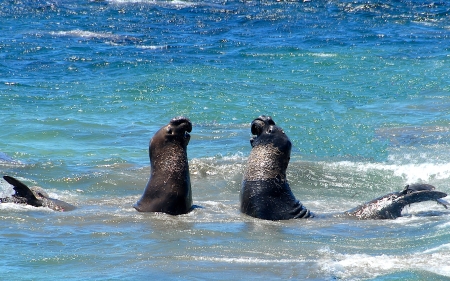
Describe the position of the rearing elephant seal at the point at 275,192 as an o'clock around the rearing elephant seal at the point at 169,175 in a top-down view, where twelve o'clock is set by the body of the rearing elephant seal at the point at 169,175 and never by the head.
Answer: the rearing elephant seal at the point at 275,192 is roughly at 12 o'clock from the rearing elephant seal at the point at 169,175.

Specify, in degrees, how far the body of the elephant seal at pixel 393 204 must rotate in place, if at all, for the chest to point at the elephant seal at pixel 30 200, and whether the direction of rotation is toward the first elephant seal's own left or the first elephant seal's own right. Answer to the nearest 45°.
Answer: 0° — it already faces it

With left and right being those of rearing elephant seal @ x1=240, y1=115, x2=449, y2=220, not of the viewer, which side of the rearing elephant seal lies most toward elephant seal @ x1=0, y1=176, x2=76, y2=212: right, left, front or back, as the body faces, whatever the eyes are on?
front

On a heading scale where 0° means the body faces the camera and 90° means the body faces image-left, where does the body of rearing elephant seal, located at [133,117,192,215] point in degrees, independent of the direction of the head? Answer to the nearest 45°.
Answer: approximately 270°

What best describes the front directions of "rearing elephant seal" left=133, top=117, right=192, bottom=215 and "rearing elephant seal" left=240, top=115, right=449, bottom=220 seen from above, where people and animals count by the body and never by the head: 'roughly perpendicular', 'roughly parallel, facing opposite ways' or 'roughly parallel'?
roughly parallel, facing opposite ways

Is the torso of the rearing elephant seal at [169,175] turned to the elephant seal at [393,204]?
yes

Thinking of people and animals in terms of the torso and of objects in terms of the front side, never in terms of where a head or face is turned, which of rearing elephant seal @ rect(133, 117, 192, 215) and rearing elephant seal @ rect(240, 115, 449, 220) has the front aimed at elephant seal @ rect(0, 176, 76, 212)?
rearing elephant seal @ rect(240, 115, 449, 220)

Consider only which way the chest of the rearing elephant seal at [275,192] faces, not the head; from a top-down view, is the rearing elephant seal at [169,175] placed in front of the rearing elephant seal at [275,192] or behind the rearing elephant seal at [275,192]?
in front

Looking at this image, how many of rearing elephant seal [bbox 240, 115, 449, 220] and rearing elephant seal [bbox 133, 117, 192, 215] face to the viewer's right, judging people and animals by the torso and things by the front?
1

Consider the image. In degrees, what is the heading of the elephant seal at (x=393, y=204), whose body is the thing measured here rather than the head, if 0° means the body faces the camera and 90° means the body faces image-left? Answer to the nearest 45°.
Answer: approximately 90°

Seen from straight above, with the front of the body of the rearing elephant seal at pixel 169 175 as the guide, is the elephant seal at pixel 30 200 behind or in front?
behind

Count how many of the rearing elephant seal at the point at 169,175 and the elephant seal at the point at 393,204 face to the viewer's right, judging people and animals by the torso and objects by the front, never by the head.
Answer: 1

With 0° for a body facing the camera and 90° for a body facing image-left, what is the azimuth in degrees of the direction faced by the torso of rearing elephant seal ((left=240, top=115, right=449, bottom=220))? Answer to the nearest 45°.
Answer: approximately 90°
